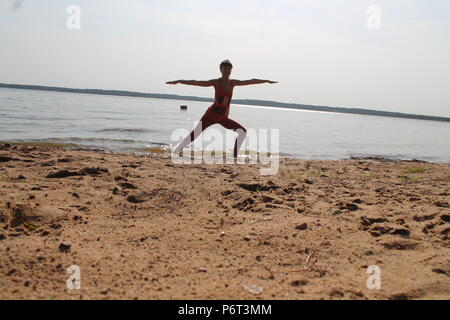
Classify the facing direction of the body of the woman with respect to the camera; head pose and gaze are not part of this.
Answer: toward the camera
